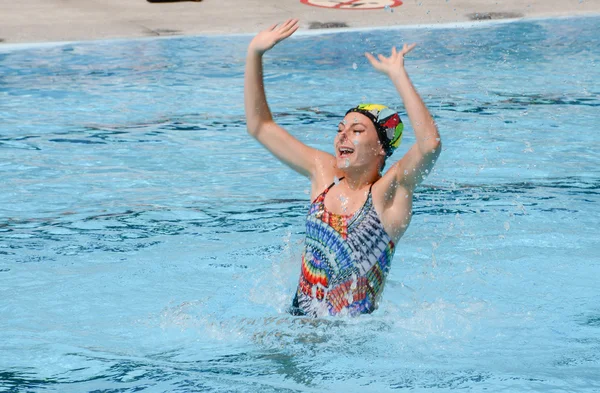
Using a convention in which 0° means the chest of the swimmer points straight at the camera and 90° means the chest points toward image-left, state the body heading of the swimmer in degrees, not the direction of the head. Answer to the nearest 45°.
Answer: approximately 45°

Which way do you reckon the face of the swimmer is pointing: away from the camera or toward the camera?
toward the camera
